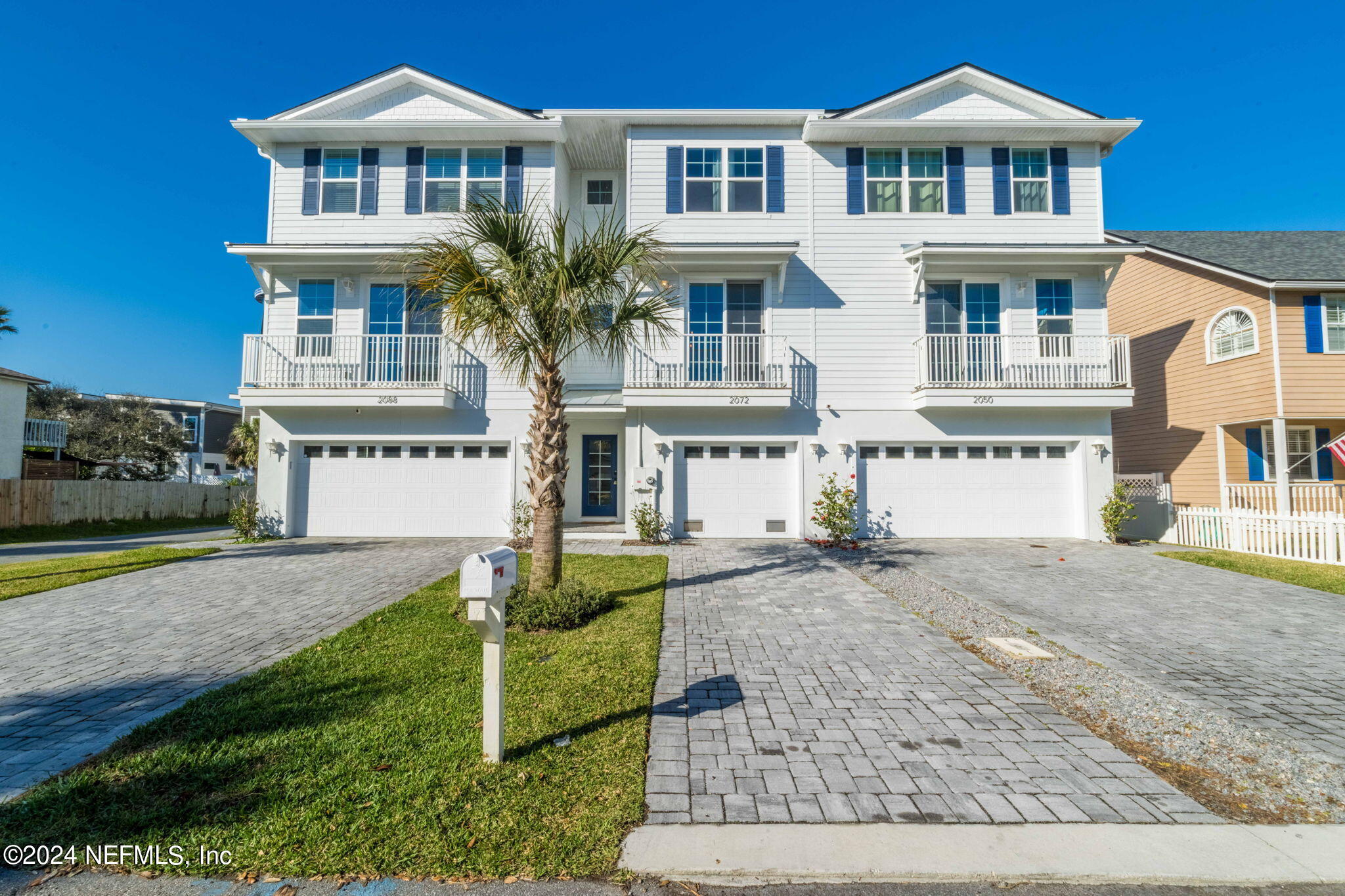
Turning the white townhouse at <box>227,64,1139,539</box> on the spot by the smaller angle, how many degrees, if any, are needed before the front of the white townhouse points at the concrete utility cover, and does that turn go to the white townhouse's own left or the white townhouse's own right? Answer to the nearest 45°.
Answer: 0° — it already faces it

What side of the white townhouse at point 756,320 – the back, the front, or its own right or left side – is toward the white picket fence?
left

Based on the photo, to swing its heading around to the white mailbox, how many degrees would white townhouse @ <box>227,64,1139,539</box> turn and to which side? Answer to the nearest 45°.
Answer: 0° — it already faces it

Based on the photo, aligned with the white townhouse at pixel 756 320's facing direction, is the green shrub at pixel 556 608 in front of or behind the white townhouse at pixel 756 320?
in front

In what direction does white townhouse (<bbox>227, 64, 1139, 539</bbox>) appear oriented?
toward the camera

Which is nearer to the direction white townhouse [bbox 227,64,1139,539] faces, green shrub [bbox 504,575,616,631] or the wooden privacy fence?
the green shrub

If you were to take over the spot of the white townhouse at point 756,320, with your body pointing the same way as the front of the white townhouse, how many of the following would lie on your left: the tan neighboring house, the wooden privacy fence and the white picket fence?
2

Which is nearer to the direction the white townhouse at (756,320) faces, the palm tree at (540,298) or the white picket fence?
the palm tree

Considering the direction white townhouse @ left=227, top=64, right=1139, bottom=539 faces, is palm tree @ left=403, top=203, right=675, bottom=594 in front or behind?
in front
